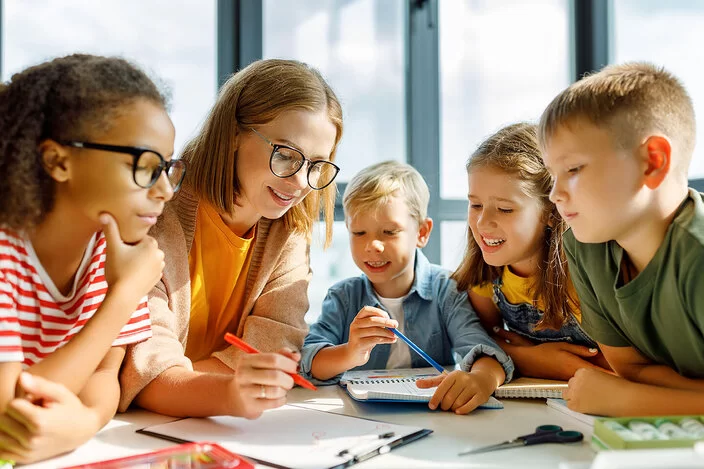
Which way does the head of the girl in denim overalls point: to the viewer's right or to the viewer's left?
to the viewer's left

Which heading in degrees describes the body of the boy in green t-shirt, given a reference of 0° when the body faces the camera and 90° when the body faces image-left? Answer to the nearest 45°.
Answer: approximately 45°

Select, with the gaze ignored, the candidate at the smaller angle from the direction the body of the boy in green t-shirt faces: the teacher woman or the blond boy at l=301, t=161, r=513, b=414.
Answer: the teacher woman

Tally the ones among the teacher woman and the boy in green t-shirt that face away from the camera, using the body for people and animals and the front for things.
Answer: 0

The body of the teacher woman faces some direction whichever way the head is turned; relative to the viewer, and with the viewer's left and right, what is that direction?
facing the viewer and to the right of the viewer

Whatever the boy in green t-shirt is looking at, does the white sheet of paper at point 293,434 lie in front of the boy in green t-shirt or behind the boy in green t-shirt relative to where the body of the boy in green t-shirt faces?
in front

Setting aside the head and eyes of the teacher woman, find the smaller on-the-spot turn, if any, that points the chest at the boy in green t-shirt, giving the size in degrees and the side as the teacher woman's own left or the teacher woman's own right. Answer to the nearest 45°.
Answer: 0° — they already face them

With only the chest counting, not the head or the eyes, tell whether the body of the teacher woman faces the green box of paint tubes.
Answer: yes

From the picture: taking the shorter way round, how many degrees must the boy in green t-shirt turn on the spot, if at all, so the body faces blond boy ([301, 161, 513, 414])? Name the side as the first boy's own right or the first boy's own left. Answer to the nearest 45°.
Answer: approximately 90° to the first boy's own right

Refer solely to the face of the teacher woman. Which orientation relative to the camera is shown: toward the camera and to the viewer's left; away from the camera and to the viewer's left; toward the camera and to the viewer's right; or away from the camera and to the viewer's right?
toward the camera and to the viewer's right
